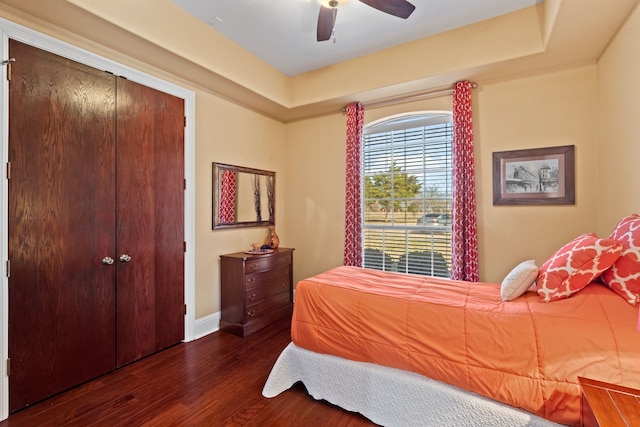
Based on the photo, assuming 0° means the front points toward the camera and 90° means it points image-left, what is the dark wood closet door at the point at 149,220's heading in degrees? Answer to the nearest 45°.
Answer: approximately 315°

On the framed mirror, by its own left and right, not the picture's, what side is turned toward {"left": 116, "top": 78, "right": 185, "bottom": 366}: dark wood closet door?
right

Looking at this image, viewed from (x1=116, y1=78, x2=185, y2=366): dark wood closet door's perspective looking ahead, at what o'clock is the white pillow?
The white pillow is roughly at 12 o'clock from the dark wood closet door.

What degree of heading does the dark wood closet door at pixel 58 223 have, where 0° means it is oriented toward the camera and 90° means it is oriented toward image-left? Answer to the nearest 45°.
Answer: approximately 315°

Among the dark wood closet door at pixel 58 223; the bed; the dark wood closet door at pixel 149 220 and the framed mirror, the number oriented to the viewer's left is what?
1

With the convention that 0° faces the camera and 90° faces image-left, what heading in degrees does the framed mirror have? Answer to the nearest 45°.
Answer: approximately 315°

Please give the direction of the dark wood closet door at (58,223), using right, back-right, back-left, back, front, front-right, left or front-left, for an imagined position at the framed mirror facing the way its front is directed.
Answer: right

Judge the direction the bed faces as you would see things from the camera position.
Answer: facing to the left of the viewer

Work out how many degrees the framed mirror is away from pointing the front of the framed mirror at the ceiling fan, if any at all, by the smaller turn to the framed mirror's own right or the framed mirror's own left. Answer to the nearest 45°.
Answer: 0° — it already faces it

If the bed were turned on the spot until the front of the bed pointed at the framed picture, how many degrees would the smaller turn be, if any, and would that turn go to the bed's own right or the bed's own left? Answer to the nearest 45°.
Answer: approximately 135° to the bed's own right

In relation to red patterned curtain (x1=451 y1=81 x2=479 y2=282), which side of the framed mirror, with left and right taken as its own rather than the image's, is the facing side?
front

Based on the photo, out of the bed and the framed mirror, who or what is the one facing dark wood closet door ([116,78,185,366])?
the bed

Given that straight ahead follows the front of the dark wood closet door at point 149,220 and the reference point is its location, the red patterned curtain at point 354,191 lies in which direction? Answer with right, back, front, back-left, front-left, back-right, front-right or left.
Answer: front-left

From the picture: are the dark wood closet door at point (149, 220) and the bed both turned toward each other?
yes

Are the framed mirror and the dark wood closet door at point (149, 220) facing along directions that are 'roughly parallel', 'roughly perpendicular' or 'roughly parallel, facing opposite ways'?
roughly parallel

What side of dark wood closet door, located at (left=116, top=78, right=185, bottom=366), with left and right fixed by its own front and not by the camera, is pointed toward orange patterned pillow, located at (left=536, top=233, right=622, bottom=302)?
front

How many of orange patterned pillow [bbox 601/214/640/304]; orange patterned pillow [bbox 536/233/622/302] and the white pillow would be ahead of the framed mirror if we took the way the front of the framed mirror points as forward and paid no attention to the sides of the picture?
3
